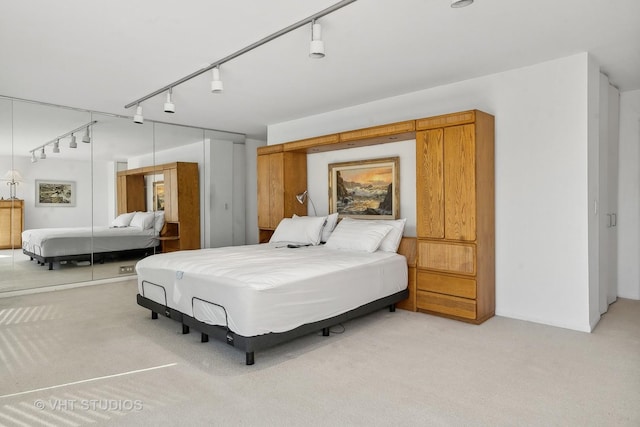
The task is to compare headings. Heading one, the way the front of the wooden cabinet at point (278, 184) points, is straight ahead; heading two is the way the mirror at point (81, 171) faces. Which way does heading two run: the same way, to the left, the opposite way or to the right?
to the left

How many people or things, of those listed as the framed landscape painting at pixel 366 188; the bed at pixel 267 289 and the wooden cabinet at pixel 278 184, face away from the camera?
0

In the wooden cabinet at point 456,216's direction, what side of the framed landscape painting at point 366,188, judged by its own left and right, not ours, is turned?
left

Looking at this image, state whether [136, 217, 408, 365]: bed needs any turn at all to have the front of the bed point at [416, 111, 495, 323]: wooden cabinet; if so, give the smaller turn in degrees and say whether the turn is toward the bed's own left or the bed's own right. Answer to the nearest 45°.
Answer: approximately 135° to the bed's own left

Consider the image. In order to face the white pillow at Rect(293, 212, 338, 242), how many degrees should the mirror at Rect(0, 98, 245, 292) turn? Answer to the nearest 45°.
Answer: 0° — it already faces it

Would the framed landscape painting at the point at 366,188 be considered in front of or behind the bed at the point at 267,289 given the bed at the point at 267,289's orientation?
behind

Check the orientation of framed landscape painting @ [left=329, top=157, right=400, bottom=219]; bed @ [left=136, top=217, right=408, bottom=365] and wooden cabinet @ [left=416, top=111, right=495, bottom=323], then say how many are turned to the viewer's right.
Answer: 0

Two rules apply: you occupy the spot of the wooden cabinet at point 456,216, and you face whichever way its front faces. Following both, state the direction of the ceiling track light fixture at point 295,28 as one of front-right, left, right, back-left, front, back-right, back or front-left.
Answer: front

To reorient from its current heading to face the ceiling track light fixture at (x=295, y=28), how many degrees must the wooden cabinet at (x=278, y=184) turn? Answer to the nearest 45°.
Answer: approximately 45° to its left

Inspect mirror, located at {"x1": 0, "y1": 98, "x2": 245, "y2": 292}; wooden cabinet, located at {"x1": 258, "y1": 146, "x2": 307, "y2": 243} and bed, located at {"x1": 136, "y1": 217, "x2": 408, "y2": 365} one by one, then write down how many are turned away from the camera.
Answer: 0

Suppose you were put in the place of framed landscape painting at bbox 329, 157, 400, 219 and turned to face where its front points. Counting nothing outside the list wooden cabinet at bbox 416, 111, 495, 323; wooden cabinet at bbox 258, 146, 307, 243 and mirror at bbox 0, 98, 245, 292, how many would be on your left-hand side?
1

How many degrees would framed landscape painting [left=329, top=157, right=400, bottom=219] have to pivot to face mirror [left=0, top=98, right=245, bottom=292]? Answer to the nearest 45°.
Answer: approximately 45° to its right

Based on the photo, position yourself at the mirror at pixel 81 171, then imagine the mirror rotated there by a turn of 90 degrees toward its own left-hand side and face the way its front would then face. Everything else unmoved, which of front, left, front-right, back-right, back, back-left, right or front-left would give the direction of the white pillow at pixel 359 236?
right

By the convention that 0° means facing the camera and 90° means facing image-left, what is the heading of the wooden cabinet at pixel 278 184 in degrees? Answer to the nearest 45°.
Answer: approximately 45°

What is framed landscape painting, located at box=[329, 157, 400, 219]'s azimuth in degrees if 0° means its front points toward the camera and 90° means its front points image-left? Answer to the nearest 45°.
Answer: approximately 45°

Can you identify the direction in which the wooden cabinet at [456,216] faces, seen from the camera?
facing the viewer and to the left of the viewer
